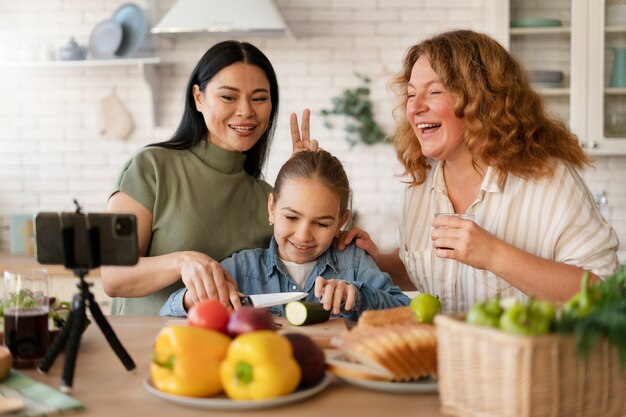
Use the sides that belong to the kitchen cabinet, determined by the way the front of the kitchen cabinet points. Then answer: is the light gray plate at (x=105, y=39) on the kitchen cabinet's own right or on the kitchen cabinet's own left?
on the kitchen cabinet's own right

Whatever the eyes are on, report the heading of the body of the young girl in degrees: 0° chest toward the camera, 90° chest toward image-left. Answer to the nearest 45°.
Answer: approximately 0°

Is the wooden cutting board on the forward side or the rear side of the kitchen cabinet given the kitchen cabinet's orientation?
on the forward side

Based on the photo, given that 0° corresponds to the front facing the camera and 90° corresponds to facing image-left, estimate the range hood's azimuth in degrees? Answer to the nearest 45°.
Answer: approximately 0°

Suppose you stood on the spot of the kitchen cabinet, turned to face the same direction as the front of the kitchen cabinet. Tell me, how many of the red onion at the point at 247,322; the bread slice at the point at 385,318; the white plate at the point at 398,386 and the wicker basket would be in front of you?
4

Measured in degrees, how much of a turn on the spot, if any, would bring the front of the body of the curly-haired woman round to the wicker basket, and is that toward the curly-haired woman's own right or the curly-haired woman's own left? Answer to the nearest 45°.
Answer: approximately 45° to the curly-haired woman's own left

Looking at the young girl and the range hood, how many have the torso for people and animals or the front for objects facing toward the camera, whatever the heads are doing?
2

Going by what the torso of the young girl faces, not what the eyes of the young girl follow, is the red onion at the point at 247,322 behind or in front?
in front

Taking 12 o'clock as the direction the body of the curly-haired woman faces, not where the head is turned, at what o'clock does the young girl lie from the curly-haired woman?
The young girl is roughly at 1 o'clock from the curly-haired woman.

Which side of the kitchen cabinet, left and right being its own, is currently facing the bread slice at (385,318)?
front

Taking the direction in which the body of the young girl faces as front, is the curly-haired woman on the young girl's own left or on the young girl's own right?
on the young girl's own left

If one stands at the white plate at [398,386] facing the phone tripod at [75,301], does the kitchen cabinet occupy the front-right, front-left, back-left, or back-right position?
back-right
